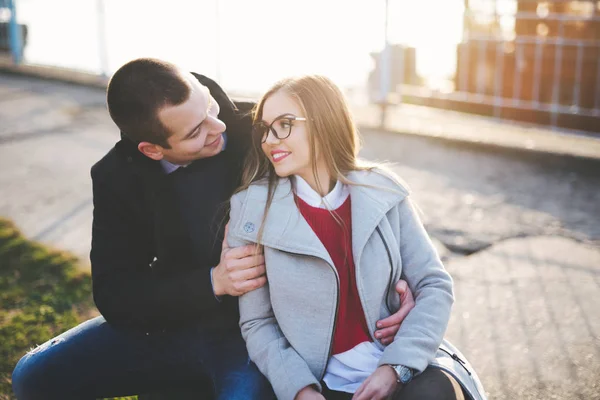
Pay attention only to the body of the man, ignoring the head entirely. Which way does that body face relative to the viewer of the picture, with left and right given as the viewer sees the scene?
facing the viewer and to the right of the viewer

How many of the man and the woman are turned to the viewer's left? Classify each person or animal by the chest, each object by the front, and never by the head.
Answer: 0

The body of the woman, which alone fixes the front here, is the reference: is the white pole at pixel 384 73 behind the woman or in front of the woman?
behind

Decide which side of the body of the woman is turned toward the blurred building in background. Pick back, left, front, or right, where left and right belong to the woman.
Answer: back

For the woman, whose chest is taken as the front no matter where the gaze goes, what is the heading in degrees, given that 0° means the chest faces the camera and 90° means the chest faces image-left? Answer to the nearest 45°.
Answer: approximately 0°

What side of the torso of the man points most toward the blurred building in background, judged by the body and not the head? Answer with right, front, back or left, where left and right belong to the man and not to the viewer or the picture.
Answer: left
